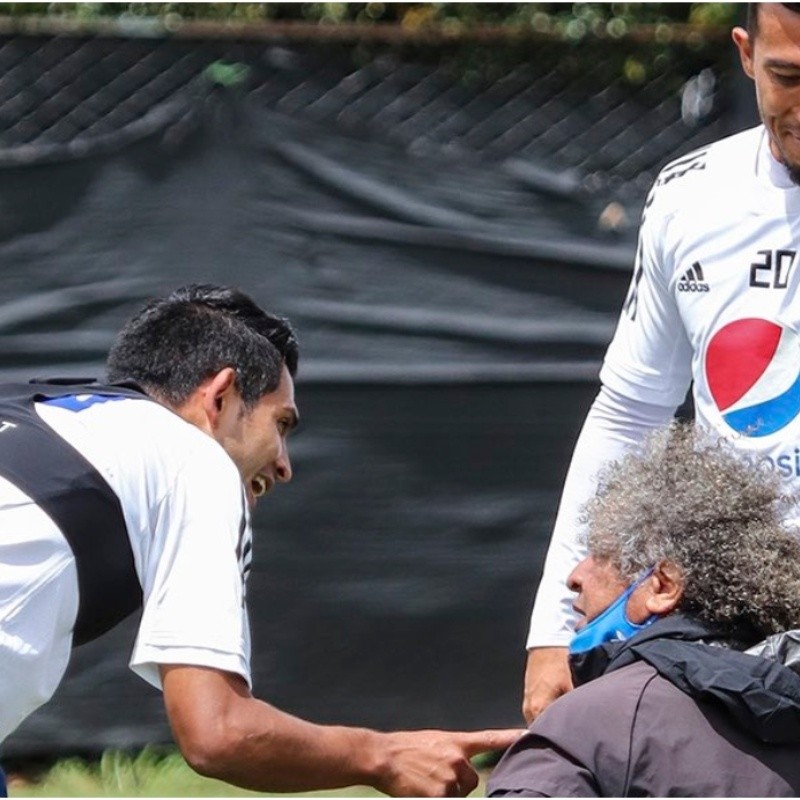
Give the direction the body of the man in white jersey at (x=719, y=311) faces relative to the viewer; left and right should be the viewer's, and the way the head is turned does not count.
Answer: facing the viewer

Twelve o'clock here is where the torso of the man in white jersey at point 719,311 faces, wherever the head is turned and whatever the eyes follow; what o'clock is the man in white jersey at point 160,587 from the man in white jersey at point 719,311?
the man in white jersey at point 160,587 is roughly at 2 o'clock from the man in white jersey at point 719,311.

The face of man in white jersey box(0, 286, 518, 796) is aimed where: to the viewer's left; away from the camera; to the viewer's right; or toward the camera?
to the viewer's right
